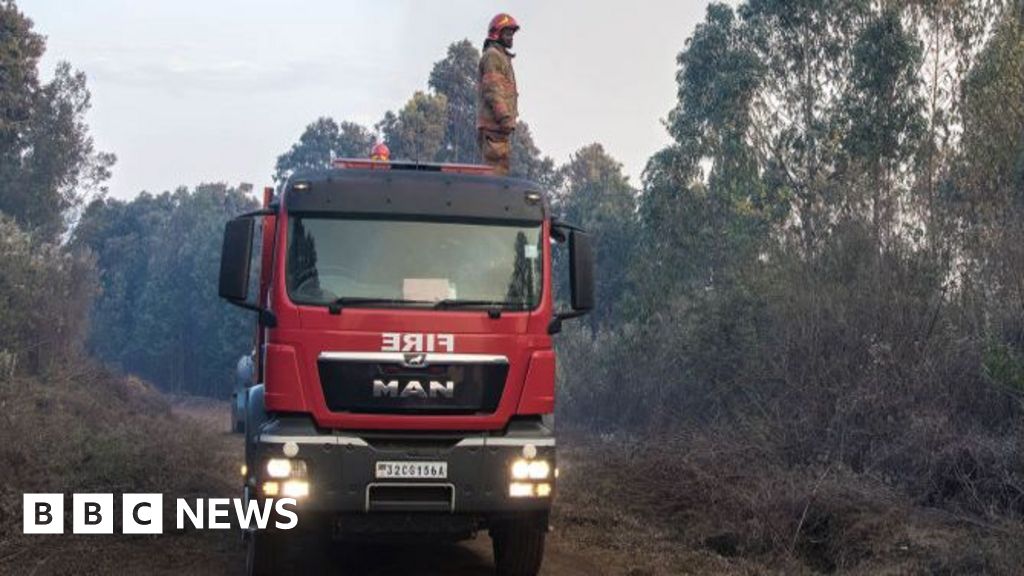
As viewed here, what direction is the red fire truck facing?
toward the camera
